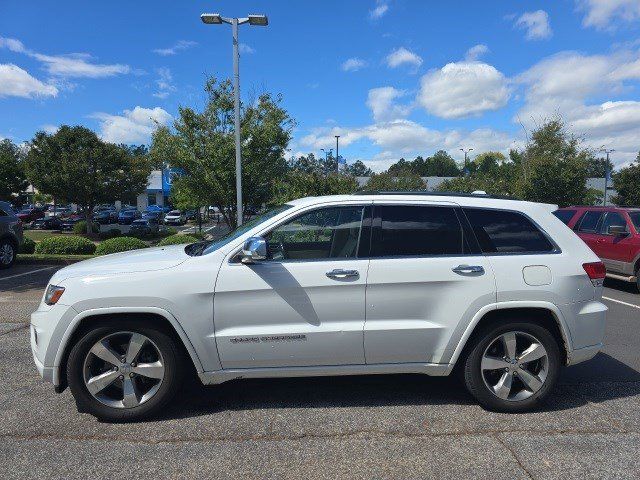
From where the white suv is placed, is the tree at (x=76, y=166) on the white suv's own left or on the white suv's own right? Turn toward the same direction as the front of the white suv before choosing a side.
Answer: on the white suv's own right

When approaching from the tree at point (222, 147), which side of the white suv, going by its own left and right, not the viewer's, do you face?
right

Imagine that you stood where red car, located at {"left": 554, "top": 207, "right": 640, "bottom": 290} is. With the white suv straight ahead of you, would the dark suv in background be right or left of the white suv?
right

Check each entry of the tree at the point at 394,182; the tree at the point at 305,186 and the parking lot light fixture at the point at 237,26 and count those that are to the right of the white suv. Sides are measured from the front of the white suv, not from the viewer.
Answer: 3

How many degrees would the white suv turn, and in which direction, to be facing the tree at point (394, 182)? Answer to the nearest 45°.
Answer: approximately 90° to its right

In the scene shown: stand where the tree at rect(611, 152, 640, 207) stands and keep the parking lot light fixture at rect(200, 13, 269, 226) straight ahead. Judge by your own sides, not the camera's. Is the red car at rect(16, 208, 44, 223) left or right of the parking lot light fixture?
right

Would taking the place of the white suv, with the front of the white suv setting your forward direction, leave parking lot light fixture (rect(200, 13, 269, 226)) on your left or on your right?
on your right

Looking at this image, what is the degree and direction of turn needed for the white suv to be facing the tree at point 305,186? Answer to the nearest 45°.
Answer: approximately 90° to its right

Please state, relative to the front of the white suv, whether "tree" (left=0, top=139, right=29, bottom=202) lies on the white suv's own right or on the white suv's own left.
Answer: on the white suv's own right

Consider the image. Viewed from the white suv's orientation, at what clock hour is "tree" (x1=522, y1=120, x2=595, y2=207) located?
The tree is roughly at 4 o'clock from the white suv.

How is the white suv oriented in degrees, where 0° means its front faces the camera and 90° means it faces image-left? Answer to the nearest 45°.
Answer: approximately 90°
